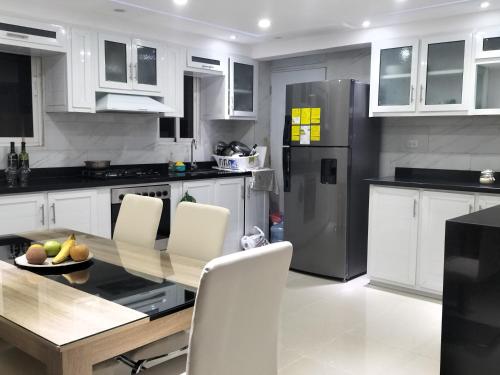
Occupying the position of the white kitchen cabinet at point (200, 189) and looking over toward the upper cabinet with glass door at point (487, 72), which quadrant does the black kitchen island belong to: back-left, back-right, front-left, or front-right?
front-right

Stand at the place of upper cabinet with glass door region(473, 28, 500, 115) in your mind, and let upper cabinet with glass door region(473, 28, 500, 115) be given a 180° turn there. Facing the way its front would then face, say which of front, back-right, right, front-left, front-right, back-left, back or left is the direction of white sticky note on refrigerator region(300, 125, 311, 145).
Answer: left

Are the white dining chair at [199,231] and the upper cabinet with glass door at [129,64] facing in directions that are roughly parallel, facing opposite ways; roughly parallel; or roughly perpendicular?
roughly perpendicular

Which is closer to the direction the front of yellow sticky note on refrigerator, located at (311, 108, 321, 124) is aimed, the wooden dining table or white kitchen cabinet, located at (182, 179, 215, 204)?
the wooden dining table

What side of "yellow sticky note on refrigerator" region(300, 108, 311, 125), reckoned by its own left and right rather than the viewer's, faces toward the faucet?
right

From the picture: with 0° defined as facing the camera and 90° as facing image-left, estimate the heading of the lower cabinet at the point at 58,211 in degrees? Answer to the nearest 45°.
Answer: approximately 315°

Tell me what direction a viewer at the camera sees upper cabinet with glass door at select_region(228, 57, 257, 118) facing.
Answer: facing the viewer and to the right of the viewer

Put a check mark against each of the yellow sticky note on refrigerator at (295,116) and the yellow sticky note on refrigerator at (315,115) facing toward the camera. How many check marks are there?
2

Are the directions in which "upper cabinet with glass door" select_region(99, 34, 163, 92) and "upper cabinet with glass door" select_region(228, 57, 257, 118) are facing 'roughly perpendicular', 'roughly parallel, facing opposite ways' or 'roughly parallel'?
roughly parallel

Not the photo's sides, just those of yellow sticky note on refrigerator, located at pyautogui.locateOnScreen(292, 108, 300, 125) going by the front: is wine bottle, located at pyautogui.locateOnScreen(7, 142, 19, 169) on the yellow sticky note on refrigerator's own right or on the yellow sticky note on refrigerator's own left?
on the yellow sticky note on refrigerator's own right

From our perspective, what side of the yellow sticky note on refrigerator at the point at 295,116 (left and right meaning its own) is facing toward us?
front

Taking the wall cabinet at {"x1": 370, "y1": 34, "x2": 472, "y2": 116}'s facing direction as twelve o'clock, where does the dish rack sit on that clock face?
The dish rack is roughly at 2 o'clock from the wall cabinet.

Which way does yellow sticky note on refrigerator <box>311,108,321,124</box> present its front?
toward the camera
